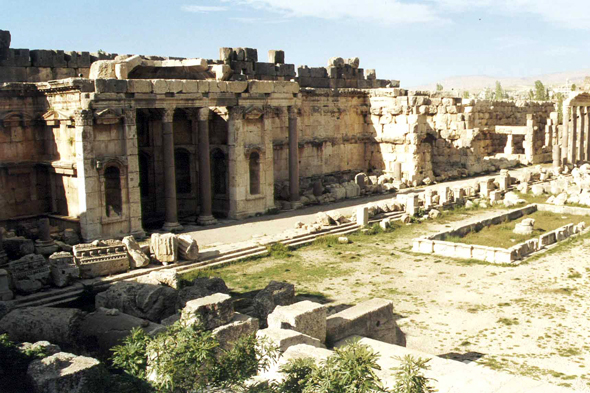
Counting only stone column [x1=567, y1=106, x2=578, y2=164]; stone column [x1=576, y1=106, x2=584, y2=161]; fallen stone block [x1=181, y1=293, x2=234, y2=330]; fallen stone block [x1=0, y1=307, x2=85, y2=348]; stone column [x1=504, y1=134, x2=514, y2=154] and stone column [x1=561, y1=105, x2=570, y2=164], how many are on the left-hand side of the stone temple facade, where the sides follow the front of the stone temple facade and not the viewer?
4

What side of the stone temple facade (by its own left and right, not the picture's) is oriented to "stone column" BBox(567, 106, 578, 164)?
left

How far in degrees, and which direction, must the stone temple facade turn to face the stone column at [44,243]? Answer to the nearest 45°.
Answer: approximately 90° to its right

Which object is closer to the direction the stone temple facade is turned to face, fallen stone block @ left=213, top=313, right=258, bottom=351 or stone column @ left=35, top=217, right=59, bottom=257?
the fallen stone block

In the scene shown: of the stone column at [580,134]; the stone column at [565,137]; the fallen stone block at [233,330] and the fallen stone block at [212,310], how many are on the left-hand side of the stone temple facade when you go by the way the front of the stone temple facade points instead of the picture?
2

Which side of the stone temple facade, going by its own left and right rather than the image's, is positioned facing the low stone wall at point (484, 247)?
front

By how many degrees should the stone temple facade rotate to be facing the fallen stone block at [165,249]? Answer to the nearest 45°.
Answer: approximately 45° to its right

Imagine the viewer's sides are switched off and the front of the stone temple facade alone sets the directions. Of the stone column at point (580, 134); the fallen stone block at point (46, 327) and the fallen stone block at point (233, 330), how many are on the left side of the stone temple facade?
1

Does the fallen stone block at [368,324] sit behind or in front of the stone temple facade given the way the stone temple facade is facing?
in front

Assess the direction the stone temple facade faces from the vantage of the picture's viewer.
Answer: facing the viewer and to the right of the viewer

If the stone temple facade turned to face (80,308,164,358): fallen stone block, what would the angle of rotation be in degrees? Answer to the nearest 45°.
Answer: approximately 45° to its right

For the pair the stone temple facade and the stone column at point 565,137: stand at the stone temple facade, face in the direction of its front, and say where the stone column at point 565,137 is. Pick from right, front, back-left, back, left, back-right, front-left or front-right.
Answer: left

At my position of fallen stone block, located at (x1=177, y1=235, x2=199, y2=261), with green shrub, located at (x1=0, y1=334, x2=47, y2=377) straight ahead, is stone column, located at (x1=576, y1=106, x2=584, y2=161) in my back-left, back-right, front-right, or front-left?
back-left

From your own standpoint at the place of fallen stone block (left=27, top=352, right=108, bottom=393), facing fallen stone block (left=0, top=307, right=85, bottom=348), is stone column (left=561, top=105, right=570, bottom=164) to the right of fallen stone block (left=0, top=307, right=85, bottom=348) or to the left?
right

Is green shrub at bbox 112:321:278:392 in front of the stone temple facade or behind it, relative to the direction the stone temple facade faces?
in front

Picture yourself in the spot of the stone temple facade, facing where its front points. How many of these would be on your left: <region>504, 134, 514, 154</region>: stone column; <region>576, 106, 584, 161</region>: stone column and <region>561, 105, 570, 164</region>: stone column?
3

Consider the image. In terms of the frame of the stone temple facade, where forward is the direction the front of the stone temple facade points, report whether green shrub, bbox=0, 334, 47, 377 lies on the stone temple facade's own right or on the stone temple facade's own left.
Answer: on the stone temple facade's own right

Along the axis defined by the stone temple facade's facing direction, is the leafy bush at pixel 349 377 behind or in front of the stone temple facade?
in front

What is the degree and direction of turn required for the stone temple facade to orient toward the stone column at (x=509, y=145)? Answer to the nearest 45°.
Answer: approximately 90° to its left

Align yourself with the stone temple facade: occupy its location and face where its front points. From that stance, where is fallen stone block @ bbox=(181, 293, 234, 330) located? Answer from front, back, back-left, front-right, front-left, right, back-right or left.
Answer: front-right
